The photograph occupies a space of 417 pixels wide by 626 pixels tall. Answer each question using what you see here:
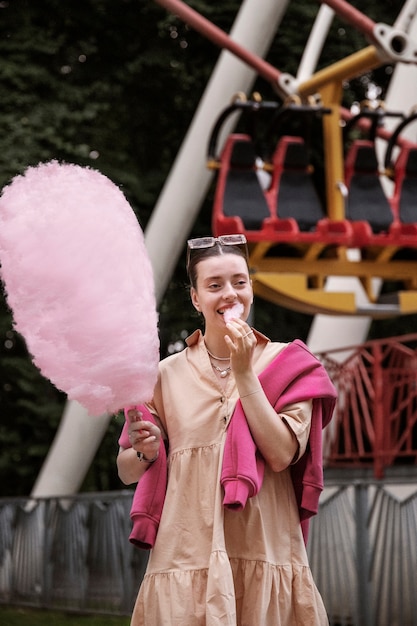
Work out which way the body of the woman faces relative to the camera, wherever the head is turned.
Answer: toward the camera

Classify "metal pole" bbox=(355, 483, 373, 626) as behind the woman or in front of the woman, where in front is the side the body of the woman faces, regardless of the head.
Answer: behind

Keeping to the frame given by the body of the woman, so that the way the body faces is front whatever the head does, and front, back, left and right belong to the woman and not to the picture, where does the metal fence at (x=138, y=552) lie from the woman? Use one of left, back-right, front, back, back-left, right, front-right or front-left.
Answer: back
